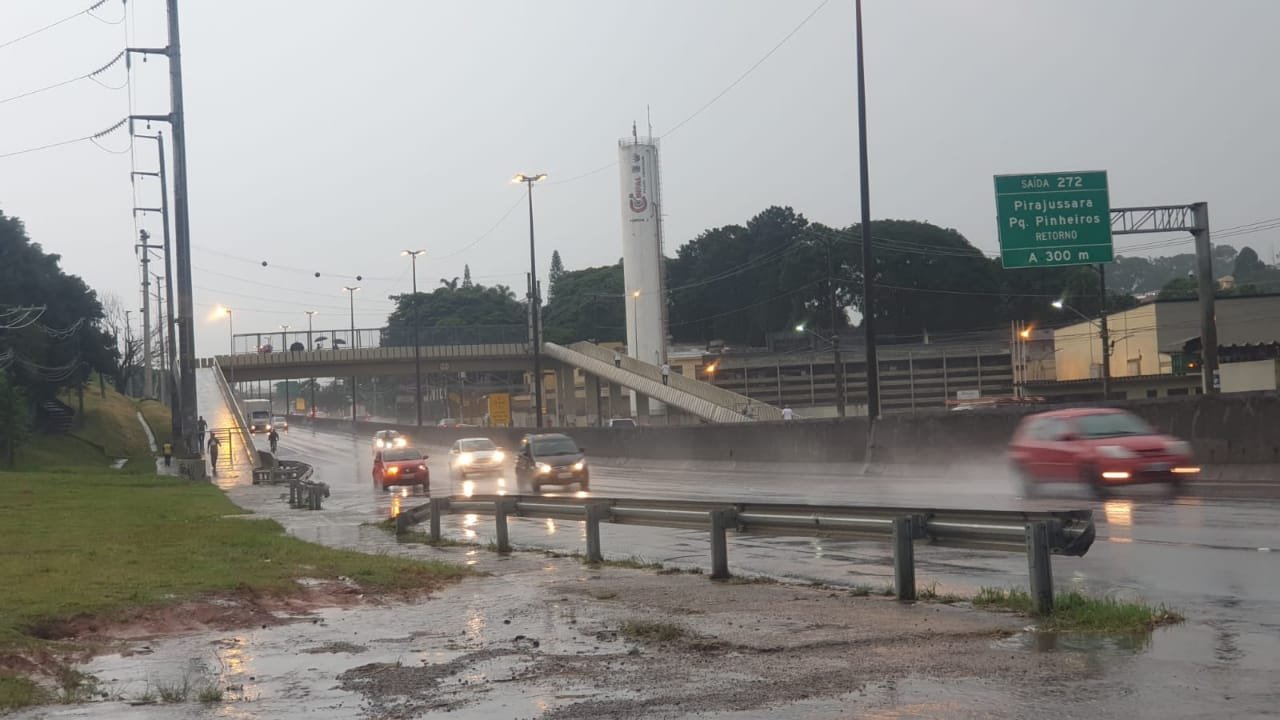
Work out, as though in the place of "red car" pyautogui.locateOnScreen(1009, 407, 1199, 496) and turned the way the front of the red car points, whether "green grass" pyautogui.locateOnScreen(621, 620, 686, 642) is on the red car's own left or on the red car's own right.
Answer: on the red car's own right

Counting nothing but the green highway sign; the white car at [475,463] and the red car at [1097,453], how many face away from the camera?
0

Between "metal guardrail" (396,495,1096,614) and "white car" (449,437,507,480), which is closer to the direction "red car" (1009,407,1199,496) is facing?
the metal guardrail

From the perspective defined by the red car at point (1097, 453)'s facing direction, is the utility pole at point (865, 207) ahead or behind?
behind

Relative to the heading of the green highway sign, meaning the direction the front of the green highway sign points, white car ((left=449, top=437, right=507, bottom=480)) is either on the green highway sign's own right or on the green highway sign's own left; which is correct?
on the green highway sign's own right

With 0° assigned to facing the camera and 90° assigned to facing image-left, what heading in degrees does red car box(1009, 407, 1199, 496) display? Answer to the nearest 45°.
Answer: approximately 315°

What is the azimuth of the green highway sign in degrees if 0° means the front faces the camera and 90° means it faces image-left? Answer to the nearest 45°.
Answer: approximately 0°

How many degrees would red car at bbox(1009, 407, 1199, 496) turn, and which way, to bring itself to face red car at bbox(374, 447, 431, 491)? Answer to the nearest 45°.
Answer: approximately 180°

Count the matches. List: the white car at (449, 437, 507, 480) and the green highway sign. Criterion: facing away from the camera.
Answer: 0

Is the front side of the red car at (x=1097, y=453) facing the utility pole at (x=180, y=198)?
no

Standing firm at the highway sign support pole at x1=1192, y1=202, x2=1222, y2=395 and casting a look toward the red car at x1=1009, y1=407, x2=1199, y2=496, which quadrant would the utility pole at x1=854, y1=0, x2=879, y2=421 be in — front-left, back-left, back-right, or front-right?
front-right

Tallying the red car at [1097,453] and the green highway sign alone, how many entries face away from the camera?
0
